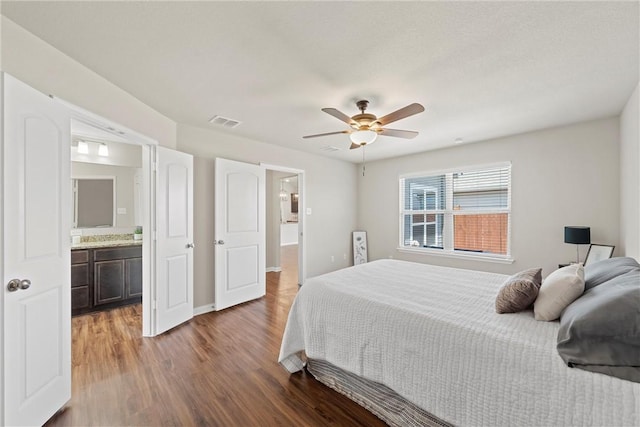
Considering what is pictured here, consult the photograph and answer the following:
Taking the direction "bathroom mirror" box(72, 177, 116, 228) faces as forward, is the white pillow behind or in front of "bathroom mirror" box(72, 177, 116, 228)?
in front

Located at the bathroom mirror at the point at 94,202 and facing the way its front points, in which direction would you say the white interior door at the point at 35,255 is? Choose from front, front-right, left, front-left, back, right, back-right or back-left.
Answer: front

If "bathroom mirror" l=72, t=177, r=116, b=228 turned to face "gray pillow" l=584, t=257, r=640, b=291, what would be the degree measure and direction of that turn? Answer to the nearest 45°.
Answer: approximately 45° to its left

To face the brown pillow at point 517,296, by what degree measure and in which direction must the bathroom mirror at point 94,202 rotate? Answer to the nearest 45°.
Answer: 0° — it already faces it

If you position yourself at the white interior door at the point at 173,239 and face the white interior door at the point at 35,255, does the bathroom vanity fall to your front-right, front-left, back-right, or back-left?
back-right

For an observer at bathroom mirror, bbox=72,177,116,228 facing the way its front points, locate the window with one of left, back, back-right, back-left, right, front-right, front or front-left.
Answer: front-left

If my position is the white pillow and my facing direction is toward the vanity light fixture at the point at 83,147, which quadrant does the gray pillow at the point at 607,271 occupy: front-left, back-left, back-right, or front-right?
back-right

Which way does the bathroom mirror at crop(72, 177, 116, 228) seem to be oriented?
toward the camera

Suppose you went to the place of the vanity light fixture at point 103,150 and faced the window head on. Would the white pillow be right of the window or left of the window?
right

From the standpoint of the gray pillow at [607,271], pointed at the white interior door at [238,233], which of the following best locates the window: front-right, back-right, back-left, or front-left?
front-right

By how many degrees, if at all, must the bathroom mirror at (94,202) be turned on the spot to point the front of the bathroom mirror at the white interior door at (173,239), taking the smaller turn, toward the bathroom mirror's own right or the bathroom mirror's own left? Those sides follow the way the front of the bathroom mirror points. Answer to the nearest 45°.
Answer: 0° — it already faces it
